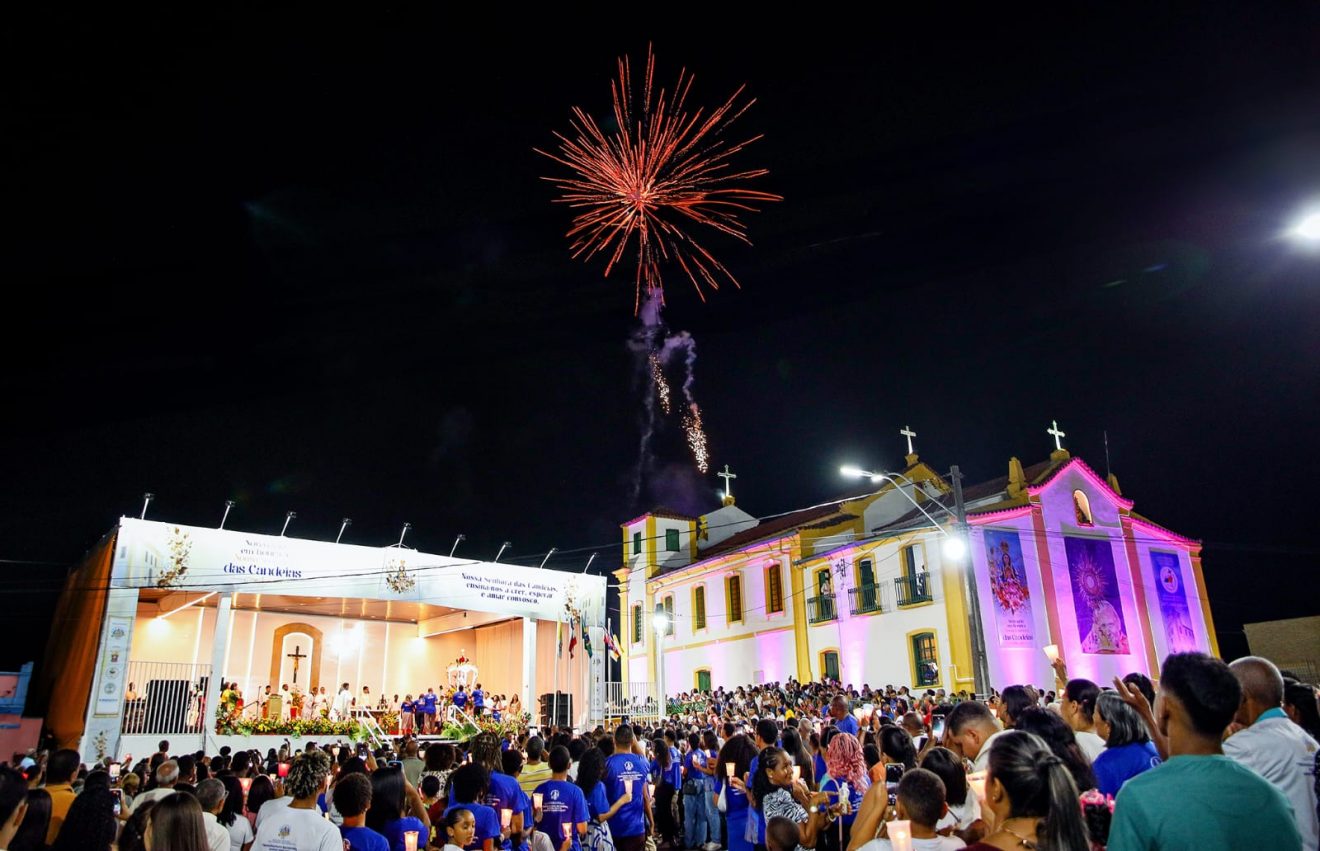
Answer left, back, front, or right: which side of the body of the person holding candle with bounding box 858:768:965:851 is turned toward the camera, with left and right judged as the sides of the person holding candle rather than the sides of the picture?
back

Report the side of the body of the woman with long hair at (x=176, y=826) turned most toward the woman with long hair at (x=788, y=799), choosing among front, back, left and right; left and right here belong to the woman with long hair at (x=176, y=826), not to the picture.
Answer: right

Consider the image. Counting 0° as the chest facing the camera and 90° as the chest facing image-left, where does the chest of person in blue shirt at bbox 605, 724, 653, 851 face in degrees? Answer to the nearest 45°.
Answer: approximately 180°

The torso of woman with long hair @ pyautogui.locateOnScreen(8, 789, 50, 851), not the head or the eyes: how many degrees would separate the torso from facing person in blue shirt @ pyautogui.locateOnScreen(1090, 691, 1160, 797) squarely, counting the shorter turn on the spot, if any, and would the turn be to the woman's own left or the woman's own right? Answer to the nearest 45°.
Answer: approximately 135° to the woman's own right

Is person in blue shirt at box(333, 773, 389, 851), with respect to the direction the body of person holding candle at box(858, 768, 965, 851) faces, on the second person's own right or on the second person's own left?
on the second person's own left

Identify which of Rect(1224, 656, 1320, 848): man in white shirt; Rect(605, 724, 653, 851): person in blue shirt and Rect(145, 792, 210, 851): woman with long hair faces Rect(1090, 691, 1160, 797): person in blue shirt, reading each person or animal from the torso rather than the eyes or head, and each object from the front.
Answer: the man in white shirt

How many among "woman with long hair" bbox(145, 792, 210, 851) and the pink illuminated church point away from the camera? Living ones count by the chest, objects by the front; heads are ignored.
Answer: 1
